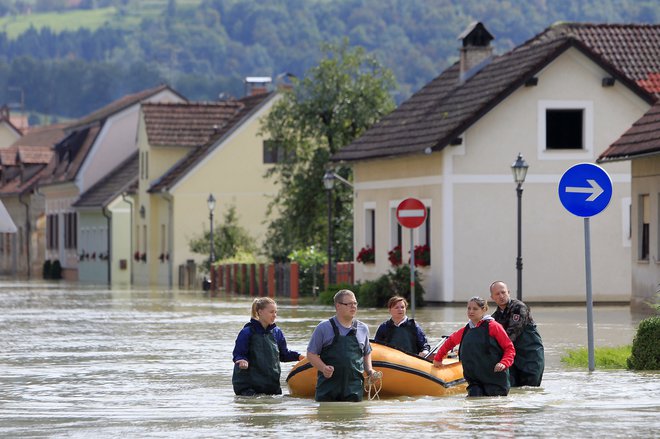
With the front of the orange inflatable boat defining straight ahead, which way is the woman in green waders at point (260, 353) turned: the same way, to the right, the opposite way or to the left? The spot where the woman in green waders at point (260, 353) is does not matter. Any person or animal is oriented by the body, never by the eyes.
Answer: to the left

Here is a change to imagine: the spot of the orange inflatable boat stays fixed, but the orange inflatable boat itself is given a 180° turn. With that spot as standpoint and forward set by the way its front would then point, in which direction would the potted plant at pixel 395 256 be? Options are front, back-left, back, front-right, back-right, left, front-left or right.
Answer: front-left

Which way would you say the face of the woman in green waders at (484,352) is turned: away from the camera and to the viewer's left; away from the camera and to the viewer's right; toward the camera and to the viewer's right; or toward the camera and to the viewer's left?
toward the camera and to the viewer's left

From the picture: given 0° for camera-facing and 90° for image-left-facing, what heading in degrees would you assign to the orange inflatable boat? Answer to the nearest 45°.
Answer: approximately 45°

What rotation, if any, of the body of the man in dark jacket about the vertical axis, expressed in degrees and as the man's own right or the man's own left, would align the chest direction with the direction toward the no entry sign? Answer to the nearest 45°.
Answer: approximately 135° to the man's own right

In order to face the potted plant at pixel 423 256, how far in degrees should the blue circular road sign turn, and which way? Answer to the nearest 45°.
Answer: approximately 180°

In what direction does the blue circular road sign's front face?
toward the camera

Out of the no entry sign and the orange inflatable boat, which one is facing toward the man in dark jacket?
the no entry sign

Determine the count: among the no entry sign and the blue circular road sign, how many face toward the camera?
2

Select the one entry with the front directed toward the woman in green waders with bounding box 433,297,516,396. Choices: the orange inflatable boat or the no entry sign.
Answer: the no entry sign

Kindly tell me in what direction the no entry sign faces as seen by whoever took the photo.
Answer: facing the viewer

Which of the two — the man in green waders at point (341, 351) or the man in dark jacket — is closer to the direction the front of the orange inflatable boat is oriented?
the man in green waders

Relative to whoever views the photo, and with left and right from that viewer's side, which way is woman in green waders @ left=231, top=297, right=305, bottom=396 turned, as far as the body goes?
facing the viewer and to the right of the viewer

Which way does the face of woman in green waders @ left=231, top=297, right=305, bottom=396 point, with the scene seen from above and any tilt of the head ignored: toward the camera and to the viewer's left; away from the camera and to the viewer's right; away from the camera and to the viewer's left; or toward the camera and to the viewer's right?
toward the camera and to the viewer's right
